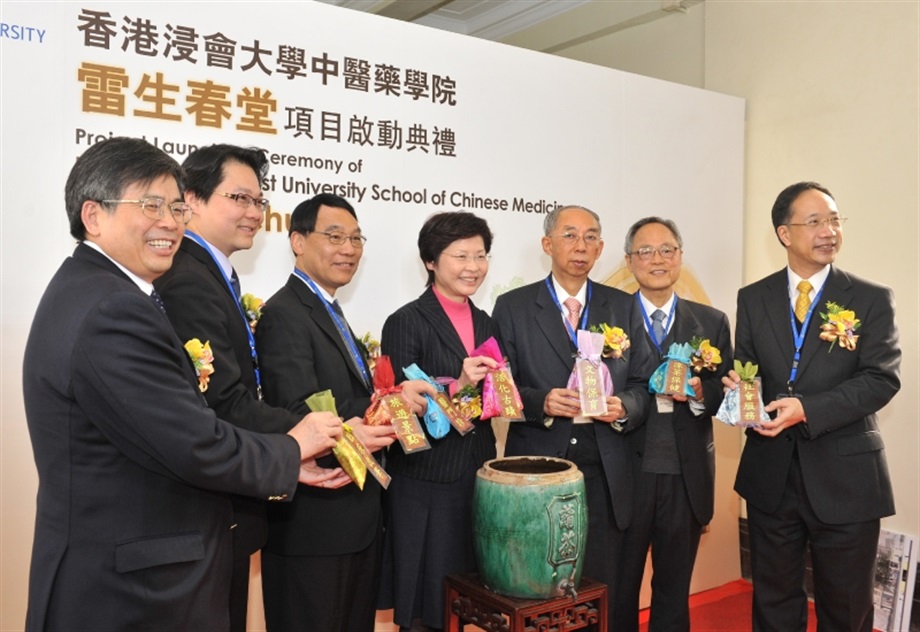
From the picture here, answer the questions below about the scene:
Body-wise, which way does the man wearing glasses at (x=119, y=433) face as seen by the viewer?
to the viewer's right

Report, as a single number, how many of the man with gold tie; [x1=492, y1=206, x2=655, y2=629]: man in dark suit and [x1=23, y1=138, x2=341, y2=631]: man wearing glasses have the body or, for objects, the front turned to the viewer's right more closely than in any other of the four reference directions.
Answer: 1

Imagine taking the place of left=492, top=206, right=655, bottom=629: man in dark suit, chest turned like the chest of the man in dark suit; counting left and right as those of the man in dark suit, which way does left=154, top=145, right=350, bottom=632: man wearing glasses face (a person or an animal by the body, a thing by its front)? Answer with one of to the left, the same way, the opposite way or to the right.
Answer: to the left

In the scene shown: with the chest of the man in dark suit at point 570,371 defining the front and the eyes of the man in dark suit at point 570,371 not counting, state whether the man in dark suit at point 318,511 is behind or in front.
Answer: in front

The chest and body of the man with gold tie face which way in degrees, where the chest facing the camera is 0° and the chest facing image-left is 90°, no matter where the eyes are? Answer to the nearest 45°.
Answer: approximately 0°

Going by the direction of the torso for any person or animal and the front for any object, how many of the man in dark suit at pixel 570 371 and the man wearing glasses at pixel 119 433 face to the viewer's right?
1

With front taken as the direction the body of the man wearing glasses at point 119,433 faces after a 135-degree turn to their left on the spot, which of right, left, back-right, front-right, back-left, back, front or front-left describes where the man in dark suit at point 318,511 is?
right

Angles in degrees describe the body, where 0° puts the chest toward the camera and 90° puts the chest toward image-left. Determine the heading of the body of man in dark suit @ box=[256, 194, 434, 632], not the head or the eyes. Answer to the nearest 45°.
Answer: approximately 315°

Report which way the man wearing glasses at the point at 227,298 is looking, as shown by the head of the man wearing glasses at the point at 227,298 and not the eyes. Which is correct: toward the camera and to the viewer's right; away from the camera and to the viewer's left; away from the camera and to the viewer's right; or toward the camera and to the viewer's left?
toward the camera and to the viewer's right

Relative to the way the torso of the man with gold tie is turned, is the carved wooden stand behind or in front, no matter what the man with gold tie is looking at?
in front

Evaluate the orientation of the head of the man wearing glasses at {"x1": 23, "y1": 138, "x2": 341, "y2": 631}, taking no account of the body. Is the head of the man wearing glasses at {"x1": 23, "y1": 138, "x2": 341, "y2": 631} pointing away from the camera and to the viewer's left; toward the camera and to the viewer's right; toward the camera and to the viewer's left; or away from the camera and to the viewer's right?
toward the camera and to the viewer's right

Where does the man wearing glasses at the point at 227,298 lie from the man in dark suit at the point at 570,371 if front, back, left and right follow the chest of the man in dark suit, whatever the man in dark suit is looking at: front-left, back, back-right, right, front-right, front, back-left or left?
front-right

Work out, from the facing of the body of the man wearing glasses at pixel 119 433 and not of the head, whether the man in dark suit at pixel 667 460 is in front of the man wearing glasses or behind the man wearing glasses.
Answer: in front
